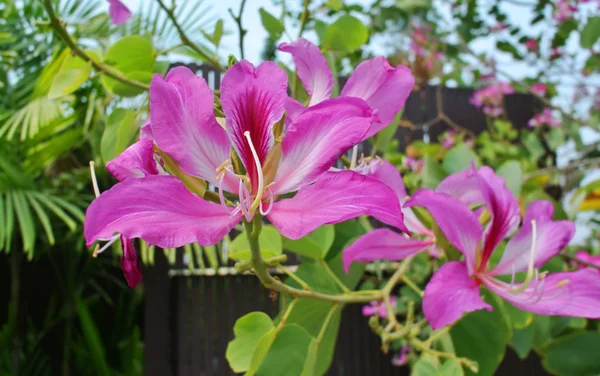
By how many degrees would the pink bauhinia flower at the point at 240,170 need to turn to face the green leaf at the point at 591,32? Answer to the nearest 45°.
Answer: approximately 135° to its left

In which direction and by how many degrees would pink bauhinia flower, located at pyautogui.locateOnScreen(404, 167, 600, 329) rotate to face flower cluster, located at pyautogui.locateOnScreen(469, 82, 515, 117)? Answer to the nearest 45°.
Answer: approximately 135° to its left

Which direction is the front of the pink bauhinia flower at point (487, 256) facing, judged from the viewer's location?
facing the viewer and to the right of the viewer

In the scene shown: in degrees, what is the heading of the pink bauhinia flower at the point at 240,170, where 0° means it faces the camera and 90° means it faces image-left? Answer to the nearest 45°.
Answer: approximately 0°

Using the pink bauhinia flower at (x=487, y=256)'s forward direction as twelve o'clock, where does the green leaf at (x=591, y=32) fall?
The green leaf is roughly at 8 o'clock from the pink bauhinia flower.

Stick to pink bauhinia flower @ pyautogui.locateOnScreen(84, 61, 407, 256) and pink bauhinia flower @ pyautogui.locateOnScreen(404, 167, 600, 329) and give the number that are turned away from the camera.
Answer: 0

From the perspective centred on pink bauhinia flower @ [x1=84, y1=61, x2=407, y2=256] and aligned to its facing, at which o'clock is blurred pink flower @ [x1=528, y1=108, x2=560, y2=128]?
The blurred pink flower is roughly at 7 o'clock from the pink bauhinia flower.
